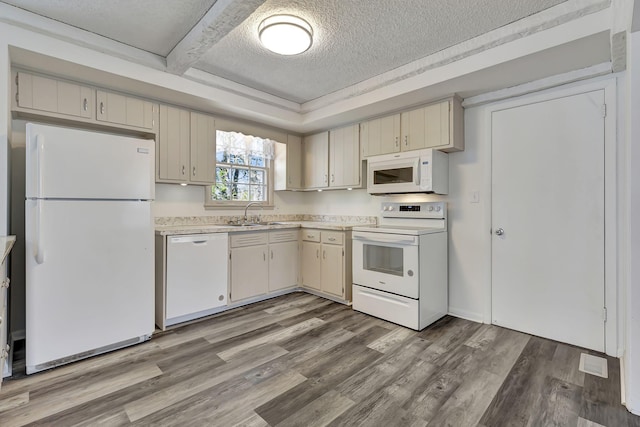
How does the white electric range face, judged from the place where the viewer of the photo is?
facing the viewer and to the left of the viewer

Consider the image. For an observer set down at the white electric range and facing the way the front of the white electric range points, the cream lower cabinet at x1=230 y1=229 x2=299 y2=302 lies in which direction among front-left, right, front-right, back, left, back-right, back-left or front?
front-right

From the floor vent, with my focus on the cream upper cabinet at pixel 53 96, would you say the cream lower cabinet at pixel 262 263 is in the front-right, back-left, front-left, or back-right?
front-right

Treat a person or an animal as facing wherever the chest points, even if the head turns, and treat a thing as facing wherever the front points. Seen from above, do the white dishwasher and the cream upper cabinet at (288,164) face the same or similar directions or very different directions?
same or similar directions

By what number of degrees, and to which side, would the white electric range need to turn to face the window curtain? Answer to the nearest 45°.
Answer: approximately 45° to its right

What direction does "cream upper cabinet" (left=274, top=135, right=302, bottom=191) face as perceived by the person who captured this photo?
facing the viewer and to the right of the viewer

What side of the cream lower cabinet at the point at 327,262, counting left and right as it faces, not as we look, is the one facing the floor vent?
left

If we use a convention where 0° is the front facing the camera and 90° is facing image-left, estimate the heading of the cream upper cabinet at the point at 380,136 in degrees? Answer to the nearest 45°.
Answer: approximately 45°

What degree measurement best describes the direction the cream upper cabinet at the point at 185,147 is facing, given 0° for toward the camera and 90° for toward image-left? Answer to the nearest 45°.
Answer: approximately 315°
